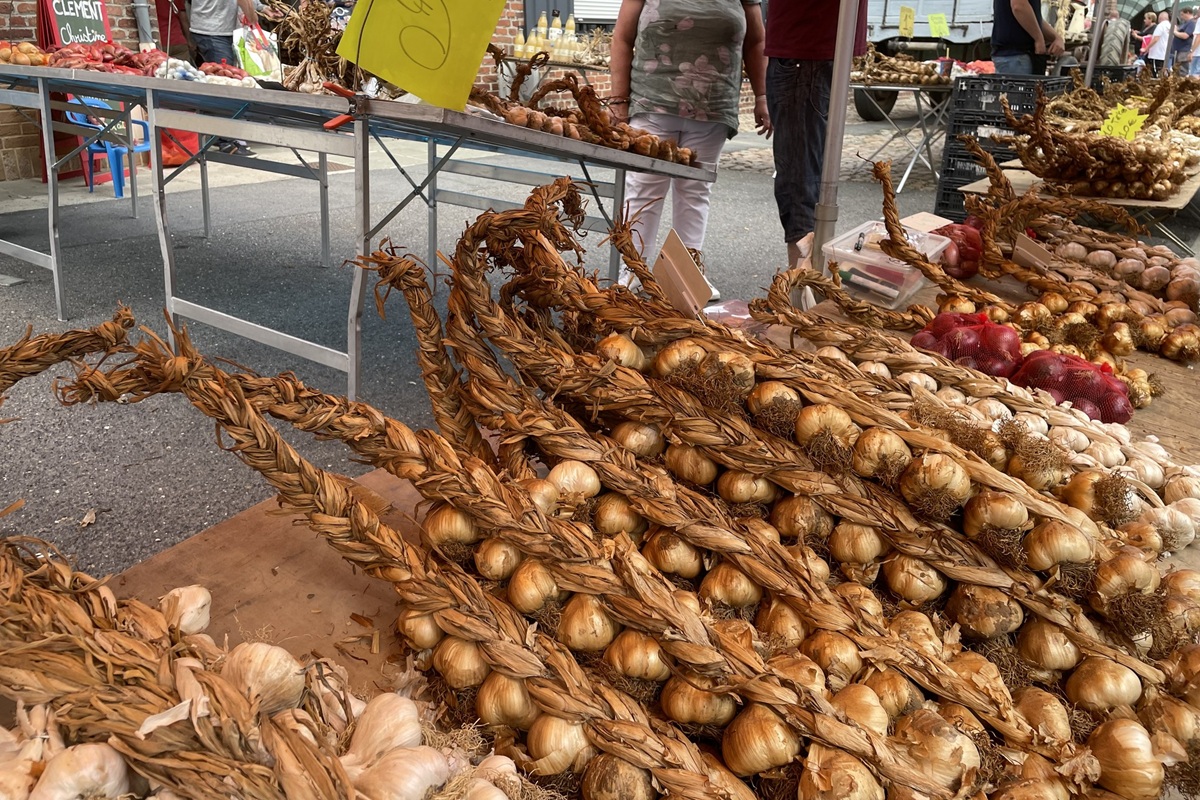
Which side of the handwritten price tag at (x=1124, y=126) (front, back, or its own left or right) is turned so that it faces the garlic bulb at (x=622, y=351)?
front

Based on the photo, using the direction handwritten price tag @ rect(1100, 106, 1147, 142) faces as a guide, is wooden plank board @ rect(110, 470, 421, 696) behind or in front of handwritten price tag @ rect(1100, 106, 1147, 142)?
in front

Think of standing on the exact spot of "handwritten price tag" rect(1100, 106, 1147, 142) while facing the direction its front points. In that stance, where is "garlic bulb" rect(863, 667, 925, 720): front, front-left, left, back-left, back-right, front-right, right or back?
front

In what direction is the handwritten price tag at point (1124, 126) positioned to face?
toward the camera

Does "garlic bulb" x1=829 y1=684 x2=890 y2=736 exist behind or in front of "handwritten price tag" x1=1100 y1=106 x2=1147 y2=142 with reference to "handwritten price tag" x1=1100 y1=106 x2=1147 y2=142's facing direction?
in front

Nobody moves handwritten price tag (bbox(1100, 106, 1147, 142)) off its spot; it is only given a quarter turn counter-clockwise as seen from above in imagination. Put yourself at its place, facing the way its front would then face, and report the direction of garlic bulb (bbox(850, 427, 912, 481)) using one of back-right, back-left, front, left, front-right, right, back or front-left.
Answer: right

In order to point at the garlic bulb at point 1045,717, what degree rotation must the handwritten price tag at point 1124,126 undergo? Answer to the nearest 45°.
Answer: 0° — it already faces it

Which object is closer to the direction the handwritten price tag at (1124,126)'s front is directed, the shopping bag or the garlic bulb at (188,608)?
the garlic bulb

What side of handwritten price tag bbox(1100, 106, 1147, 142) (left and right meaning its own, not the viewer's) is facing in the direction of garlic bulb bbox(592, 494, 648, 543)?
front

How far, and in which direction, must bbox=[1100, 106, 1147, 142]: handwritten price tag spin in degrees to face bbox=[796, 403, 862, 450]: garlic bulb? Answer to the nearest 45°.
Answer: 0° — it already faces it

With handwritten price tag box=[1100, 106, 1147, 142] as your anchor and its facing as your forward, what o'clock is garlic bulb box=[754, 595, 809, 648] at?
The garlic bulb is roughly at 12 o'clock from the handwritten price tag.

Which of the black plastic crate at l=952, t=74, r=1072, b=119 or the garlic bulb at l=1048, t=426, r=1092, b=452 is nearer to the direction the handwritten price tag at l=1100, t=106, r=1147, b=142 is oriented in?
the garlic bulb

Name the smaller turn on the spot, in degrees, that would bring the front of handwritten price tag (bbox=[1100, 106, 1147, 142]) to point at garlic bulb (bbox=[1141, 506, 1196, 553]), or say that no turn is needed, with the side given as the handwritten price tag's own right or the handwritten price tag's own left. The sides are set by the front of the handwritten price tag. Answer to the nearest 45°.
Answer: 0° — it already faces it

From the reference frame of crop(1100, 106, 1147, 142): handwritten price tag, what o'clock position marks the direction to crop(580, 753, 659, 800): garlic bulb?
The garlic bulb is roughly at 12 o'clock from the handwritten price tag.

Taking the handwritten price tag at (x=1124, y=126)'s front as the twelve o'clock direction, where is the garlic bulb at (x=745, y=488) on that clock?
The garlic bulb is roughly at 12 o'clock from the handwritten price tag.

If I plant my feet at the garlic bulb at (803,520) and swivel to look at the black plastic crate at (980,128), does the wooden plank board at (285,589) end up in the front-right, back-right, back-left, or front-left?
back-left

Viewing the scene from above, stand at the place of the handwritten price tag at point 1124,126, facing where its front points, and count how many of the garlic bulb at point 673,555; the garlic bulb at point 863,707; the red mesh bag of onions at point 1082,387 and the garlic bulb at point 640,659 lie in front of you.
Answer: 4

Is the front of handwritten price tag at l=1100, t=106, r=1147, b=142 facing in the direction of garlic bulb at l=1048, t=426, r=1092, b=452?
yes

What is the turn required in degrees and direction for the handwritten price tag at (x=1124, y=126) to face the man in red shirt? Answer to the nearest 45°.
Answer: approximately 45° to its right

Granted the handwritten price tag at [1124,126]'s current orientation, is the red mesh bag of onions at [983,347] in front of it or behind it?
in front
